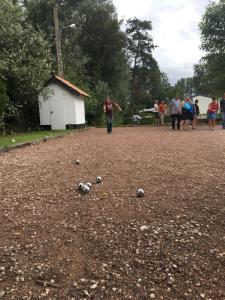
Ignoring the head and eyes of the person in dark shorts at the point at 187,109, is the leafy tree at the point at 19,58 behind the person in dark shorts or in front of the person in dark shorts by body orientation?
in front

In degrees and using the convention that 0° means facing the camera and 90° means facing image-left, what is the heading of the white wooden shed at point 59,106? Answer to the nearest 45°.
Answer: approximately 0°

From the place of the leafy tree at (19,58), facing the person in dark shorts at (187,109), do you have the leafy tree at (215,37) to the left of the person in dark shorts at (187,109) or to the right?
left

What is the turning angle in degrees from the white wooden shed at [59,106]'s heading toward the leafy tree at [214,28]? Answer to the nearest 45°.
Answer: approximately 135° to its left

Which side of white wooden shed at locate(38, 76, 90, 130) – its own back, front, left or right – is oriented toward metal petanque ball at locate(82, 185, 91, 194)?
front

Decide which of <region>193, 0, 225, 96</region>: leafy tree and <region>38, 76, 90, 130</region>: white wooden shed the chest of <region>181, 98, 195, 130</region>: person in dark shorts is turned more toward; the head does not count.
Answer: the white wooden shed

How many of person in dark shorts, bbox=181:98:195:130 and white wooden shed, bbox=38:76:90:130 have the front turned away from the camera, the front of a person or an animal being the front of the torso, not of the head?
0

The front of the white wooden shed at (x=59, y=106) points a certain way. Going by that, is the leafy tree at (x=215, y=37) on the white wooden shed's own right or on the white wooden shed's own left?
on the white wooden shed's own left

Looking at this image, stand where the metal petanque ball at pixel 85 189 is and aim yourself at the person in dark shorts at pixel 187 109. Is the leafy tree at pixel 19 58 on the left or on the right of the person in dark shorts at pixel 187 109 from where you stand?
left
